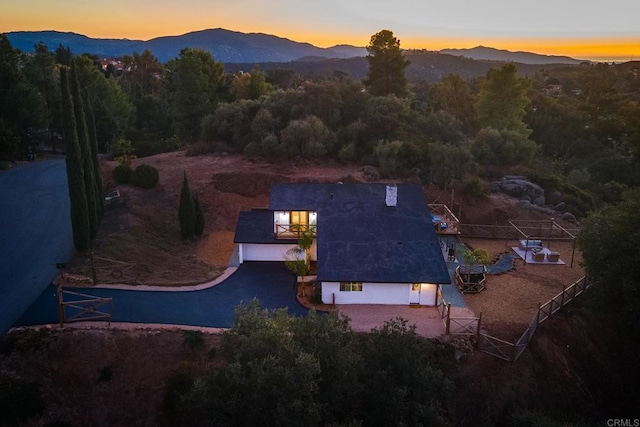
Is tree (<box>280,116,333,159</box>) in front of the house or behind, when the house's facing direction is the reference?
behind

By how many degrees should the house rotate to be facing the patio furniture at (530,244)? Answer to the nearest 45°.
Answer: approximately 135° to its left

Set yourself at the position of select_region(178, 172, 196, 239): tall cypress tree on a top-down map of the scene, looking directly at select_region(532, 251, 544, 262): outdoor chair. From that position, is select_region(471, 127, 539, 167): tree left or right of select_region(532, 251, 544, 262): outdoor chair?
left

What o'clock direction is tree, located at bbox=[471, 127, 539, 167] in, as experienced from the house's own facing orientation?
The tree is roughly at 7 o'clock from the house.

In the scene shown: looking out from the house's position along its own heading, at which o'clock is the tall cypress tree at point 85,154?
The tall cypress tree is roughly at 3 o'clock from the house.

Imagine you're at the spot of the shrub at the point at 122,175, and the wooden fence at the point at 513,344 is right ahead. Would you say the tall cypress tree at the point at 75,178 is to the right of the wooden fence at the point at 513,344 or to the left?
right

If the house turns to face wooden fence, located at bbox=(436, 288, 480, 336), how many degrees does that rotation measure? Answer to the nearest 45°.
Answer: approximately 45° to its left

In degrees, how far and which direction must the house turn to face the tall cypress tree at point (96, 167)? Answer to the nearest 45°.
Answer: approximately 90° to its right

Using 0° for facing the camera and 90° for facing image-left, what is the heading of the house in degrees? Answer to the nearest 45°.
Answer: approximately 0°

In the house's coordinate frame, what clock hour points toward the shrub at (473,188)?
The shrub is roughly at 7 o'clock from the house.

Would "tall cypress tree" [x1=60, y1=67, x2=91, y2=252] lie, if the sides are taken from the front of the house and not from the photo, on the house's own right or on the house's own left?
on the house's own right

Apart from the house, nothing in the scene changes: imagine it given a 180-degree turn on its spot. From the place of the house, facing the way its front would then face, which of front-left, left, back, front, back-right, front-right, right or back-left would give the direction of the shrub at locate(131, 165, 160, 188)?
front-left
